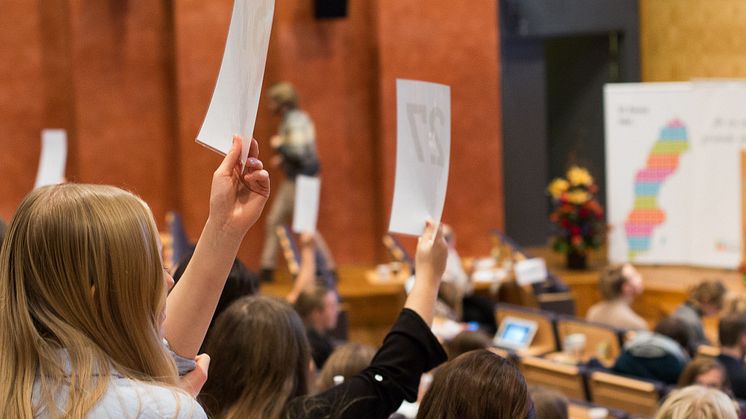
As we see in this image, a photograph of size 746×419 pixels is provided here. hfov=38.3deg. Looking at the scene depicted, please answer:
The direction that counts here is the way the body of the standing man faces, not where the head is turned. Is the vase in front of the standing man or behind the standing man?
behind

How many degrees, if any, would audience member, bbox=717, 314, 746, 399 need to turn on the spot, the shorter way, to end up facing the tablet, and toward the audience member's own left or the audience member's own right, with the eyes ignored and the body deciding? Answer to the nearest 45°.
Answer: approximately 90° to the audience member's own left

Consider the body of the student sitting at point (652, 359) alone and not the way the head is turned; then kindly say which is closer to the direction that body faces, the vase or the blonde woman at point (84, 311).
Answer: the vase

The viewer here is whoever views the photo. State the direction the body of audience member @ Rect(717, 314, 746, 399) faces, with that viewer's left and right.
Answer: facing away from the viewer and to the right of the viewer

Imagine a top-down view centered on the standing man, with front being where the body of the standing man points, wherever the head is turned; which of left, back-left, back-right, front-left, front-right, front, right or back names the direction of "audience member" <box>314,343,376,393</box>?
left

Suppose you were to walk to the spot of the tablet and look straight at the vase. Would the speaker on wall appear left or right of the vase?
left

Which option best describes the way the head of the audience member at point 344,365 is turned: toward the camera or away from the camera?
away from the camera

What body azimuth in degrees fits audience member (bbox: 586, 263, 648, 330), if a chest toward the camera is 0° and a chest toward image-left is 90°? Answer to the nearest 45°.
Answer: approximately 225°

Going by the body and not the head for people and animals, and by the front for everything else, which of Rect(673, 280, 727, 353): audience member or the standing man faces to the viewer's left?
the standing man

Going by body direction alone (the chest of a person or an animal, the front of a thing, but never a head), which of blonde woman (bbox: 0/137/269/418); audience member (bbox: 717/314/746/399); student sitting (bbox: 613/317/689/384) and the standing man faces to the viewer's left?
the standing man

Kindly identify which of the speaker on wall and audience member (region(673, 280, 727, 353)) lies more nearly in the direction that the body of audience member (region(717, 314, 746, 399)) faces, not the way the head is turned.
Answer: the audience member

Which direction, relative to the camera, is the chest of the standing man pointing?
to the viewer's left

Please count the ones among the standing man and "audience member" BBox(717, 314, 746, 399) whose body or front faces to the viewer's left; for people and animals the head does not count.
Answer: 1

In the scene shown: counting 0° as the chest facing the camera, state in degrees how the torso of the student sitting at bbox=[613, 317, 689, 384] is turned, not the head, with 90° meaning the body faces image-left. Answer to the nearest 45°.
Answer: approximately 225°
